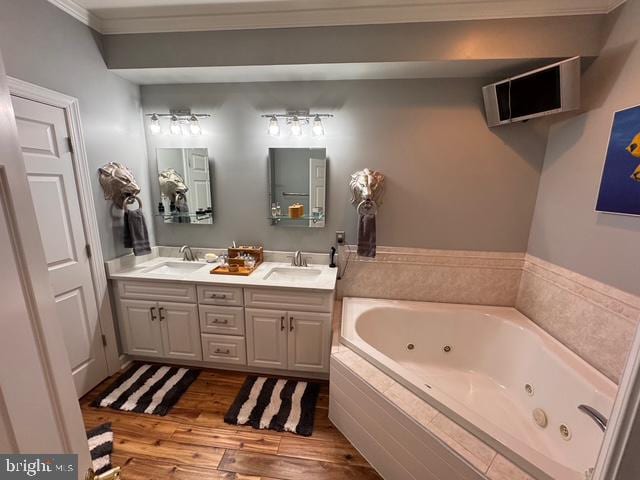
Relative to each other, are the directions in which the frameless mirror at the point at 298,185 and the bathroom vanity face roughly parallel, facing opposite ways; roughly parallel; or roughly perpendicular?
roughly parallel

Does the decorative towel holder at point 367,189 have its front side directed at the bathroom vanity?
no

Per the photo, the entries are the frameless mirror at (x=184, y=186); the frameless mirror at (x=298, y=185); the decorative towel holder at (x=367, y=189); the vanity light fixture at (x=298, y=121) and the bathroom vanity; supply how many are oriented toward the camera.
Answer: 5

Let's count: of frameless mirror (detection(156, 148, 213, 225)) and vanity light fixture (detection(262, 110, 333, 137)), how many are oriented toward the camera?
2

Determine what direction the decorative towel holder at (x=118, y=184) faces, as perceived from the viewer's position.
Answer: facing the viewer and to the right of the viewer

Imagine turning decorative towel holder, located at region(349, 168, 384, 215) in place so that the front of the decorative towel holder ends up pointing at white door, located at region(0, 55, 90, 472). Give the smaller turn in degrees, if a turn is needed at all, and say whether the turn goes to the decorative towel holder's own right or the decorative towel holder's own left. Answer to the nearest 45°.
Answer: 0° — it already faces it

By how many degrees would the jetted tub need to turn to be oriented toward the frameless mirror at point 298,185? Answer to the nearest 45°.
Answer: approximately 45° to its right

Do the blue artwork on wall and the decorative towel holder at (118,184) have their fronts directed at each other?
yes

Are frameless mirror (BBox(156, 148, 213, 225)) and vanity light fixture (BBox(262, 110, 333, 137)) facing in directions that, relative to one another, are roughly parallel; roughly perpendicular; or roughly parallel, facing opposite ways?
roughly parallel

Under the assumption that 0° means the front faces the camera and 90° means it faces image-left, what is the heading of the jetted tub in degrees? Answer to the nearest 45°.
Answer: approximately 45°

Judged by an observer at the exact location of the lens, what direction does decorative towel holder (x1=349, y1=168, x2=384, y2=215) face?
facing the viewer

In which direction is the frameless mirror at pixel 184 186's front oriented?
toward the camera

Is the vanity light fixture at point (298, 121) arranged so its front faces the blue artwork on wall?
no

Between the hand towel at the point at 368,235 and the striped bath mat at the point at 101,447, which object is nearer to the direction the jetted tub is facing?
the striped bath mat

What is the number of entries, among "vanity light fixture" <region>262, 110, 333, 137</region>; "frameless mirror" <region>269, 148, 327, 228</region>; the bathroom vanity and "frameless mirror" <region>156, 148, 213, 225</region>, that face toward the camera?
4

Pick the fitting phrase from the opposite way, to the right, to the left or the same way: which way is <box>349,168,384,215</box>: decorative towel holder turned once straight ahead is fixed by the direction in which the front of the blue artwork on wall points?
to the left

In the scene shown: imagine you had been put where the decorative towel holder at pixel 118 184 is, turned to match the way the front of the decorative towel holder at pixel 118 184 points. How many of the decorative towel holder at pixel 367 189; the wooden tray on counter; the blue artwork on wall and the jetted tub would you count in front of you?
4
